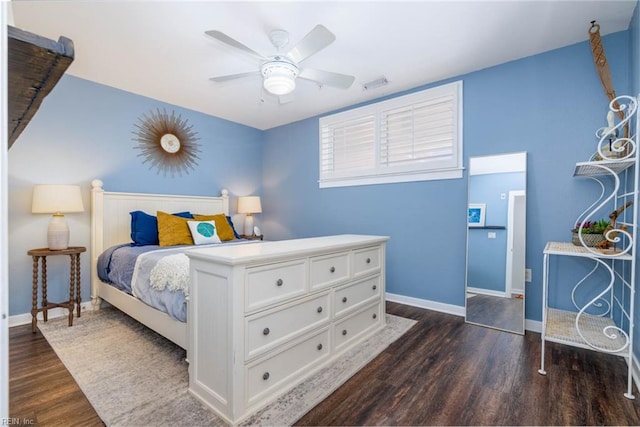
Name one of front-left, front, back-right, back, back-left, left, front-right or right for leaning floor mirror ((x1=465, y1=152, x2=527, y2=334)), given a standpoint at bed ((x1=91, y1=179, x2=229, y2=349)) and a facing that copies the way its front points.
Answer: front

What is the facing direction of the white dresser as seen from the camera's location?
facing the viewer and to the right of the viewer

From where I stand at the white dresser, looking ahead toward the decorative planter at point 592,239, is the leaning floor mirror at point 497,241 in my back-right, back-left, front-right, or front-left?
front-left

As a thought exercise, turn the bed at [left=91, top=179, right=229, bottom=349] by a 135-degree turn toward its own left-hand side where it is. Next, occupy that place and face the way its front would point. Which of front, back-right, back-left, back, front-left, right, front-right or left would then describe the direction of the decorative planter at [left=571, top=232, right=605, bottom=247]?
back-right

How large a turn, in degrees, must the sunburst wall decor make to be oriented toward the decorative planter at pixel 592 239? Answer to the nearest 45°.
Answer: approximately 45° to its left

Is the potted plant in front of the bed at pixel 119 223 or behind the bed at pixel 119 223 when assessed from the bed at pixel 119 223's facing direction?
in front

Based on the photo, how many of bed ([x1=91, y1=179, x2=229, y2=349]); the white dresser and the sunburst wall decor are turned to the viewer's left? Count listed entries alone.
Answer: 0

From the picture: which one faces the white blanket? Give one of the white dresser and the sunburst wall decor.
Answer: the sunburst wall decor

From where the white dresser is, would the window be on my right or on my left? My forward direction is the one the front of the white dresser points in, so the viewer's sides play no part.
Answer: on my left
